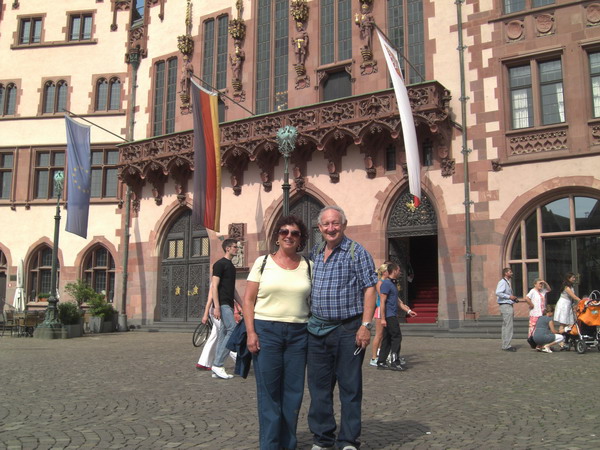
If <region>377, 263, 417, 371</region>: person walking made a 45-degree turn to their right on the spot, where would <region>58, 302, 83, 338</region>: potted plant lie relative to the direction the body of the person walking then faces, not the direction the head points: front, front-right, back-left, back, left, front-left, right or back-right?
back

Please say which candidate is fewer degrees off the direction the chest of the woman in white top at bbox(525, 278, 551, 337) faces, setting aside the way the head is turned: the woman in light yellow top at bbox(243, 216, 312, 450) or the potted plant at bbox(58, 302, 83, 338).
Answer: the woman in light yellow top
